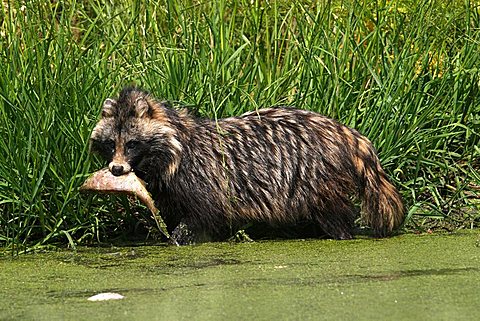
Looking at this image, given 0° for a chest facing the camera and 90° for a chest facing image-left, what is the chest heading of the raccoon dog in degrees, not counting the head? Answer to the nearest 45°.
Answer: approximately 90°

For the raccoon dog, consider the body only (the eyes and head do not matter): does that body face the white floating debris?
no
